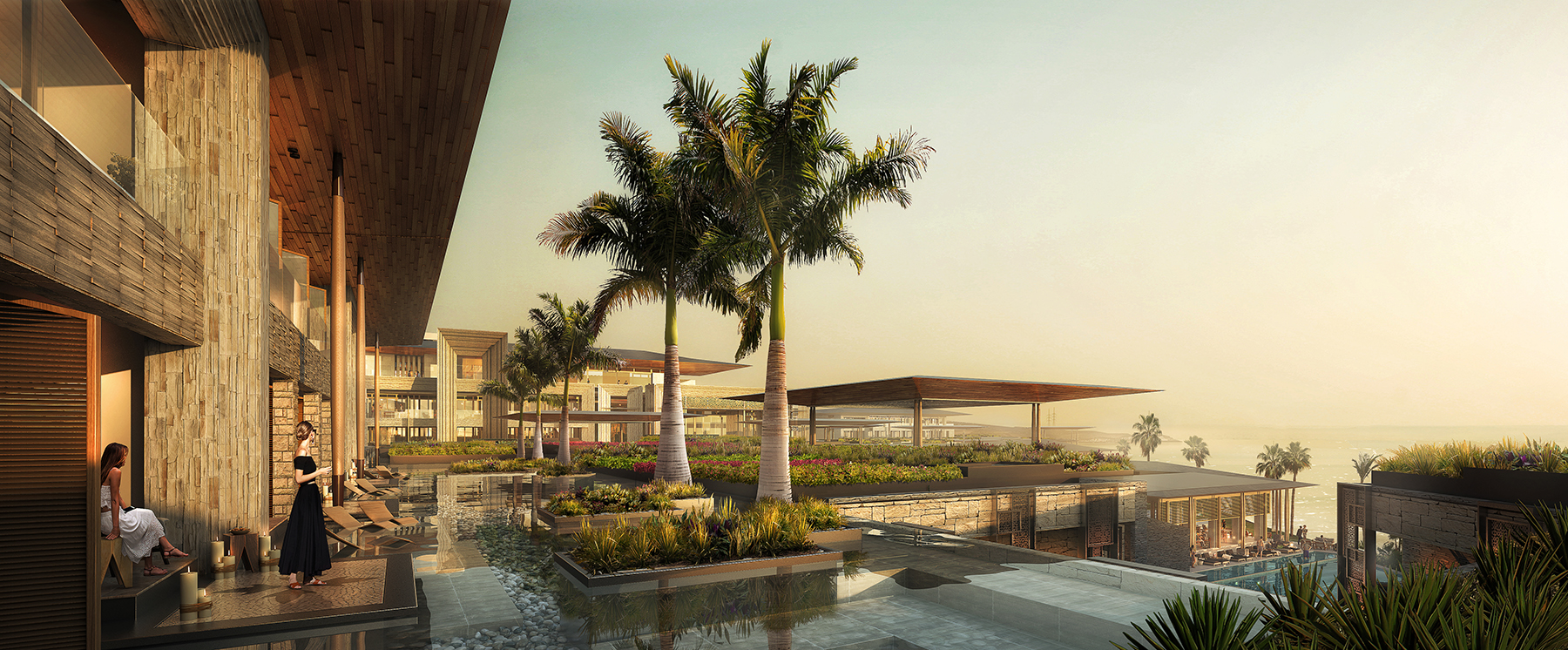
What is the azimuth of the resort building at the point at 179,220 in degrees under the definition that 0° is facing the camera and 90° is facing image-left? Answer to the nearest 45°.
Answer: approximately 270°

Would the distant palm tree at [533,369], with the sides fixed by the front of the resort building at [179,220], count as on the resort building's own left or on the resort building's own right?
on the resort building's own left

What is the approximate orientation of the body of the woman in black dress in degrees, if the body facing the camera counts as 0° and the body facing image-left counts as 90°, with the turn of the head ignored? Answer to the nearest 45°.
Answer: approximately 270°

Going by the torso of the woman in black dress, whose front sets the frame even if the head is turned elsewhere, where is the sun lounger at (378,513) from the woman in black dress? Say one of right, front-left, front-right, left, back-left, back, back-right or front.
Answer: left

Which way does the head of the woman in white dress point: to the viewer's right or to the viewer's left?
to the viewer's right

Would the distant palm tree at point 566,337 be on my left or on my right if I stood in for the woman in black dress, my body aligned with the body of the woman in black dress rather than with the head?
on my left

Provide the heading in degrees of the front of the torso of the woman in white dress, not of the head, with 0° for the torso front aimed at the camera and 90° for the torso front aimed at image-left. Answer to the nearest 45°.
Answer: approximately 270°
